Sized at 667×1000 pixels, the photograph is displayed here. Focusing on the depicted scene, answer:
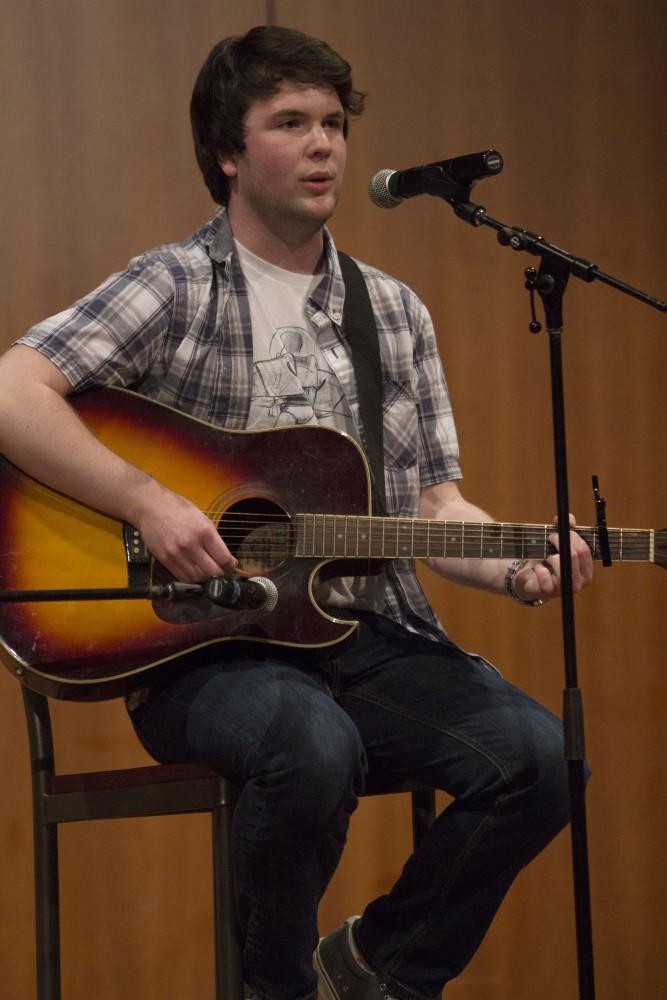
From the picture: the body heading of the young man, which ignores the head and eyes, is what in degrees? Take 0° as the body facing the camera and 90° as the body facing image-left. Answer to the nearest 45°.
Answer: approximately 315°

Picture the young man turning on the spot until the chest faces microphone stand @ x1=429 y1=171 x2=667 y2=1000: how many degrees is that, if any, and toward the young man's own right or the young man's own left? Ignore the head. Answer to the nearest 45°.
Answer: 0° — they already face it

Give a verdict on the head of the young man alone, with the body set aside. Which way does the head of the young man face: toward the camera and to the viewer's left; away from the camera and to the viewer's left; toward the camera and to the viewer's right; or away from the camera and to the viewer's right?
toward the camera and to the viewer's right
